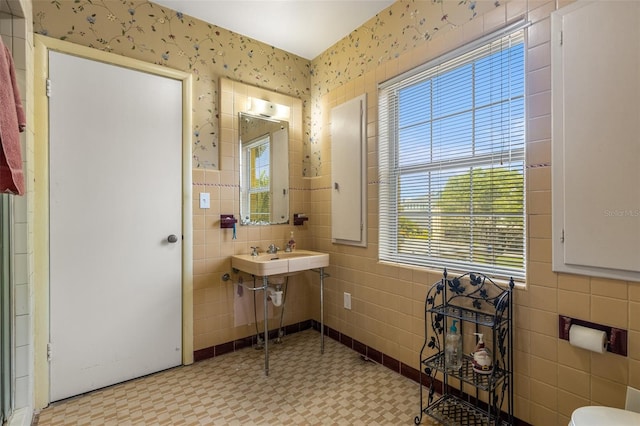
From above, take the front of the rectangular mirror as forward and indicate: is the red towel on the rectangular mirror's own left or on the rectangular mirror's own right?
on the rectangular mirror's own right

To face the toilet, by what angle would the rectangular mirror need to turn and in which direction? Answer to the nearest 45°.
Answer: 0° — it already faces it

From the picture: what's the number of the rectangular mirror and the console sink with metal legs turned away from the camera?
0

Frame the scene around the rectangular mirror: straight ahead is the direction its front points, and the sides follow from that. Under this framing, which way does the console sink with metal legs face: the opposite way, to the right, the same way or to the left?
the same way

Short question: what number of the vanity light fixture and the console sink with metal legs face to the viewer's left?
0

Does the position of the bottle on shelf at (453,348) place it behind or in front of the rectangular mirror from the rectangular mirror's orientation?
in front

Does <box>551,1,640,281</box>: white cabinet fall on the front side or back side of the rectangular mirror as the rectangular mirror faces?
on the front side

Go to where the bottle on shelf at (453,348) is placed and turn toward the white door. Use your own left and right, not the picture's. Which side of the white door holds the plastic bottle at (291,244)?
right

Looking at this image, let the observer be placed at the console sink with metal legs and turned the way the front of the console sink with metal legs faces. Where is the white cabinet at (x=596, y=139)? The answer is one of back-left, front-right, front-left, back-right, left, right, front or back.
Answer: front

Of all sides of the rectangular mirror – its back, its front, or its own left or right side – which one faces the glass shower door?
right

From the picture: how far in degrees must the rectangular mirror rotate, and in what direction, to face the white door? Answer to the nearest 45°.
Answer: approximately 90° to its right

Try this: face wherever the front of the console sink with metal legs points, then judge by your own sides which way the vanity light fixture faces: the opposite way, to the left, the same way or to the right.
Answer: the same way

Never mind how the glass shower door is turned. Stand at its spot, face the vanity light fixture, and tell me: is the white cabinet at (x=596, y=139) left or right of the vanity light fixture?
right

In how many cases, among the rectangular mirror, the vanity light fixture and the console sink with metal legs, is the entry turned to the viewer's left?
0

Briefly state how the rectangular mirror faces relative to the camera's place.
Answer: facing the viewer and to the right of the viewer

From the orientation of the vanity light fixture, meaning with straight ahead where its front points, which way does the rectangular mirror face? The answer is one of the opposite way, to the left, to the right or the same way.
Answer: the same way

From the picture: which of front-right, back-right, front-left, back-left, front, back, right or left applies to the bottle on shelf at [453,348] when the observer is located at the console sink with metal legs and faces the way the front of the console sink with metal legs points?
front

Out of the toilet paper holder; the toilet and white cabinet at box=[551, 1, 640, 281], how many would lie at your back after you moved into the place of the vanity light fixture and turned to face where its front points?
0

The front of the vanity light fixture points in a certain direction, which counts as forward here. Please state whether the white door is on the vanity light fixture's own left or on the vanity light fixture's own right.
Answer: on the vanity light fixture's own right

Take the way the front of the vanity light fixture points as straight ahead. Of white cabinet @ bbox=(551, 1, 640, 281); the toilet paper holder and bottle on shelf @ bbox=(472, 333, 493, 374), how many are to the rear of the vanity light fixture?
0

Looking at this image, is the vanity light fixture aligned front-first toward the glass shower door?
no
